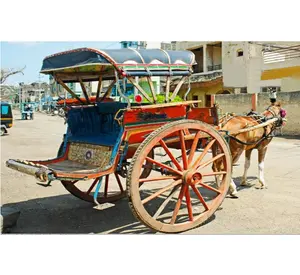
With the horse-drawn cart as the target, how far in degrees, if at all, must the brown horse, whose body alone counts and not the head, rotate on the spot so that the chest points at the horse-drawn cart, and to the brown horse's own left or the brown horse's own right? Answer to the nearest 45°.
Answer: approximately 180°

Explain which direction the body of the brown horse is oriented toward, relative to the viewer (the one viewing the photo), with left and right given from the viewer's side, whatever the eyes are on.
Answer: facing away from the viewer and to the right of the viewer
